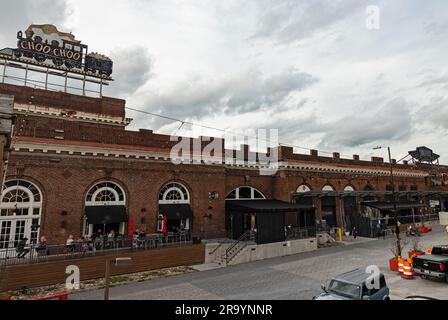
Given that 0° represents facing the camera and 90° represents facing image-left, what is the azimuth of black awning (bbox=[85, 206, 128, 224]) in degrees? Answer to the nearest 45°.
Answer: approximately 0°

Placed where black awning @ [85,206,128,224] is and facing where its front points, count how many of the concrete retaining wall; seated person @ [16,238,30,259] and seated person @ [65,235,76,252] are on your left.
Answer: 1

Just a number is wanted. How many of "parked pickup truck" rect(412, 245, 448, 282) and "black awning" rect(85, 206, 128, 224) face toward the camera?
1

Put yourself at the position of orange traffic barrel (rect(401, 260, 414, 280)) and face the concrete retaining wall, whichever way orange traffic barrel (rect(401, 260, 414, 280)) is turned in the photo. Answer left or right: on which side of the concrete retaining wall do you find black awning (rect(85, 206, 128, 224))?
left

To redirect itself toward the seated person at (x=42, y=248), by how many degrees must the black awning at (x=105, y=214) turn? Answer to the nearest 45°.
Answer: approximately 45° to its right

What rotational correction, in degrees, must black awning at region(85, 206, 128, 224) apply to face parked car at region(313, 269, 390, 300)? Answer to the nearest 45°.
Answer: approximately 45° to its left
